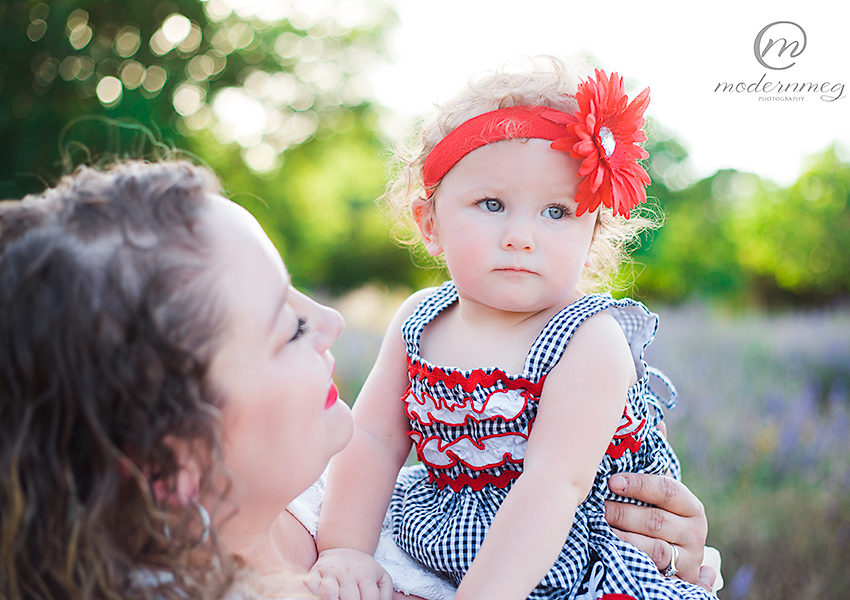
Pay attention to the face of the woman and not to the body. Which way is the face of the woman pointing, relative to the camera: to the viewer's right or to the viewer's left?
to the viewer's right

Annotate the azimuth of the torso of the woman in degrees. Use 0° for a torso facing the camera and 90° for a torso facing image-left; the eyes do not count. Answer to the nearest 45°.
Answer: approximately 270°
